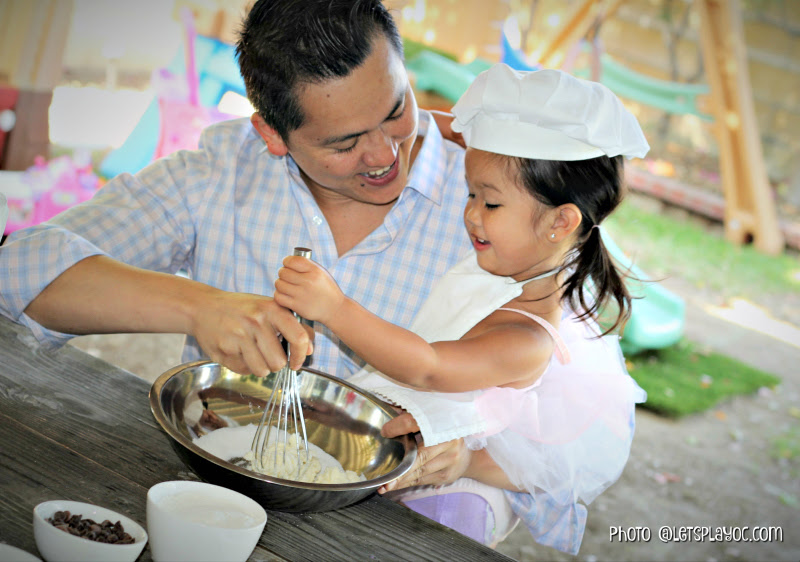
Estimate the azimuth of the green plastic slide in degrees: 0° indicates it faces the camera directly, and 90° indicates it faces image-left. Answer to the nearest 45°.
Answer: approximately 315°

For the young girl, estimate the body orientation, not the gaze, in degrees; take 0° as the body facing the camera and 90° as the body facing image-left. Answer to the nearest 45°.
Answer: approximately 90°

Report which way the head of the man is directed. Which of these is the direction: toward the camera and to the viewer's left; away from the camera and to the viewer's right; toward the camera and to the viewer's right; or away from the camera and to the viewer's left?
toward the camera and to the viewer's right

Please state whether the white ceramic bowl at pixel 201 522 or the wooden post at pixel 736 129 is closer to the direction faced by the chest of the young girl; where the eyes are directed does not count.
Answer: the white ceramic bowl

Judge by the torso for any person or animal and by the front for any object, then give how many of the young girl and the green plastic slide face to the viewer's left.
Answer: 1

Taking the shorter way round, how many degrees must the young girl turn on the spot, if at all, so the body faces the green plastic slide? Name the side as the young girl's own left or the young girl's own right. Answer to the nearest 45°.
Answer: approximately 90° to the young girl's own right

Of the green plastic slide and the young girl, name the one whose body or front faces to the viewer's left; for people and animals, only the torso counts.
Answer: the young girl

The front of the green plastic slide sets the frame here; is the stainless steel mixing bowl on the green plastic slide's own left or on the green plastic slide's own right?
on the green plastic slide's own right

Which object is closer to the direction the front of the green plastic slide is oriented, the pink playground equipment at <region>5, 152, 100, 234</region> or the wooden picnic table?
the wooden picnic table

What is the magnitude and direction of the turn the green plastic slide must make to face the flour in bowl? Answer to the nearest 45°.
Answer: approximately 45° to its right

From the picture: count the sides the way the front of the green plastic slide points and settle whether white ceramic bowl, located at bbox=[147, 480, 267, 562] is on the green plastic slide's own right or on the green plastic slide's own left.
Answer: on the green plastic slide's own right

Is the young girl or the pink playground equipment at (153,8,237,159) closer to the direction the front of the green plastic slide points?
the young girl
